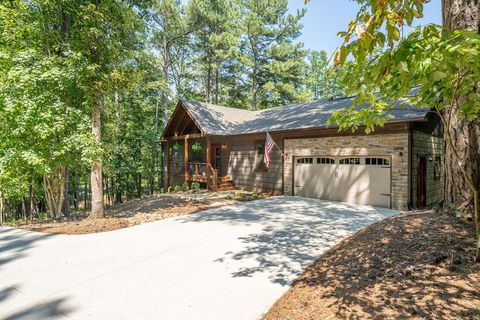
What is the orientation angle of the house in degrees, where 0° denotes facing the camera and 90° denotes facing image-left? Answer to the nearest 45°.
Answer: approximately 45°

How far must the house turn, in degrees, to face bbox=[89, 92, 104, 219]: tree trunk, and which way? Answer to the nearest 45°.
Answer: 0° — it already faces it

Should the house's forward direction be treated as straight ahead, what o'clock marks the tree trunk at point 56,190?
The tree trunk is roughly at 1 o'clock from the house.
